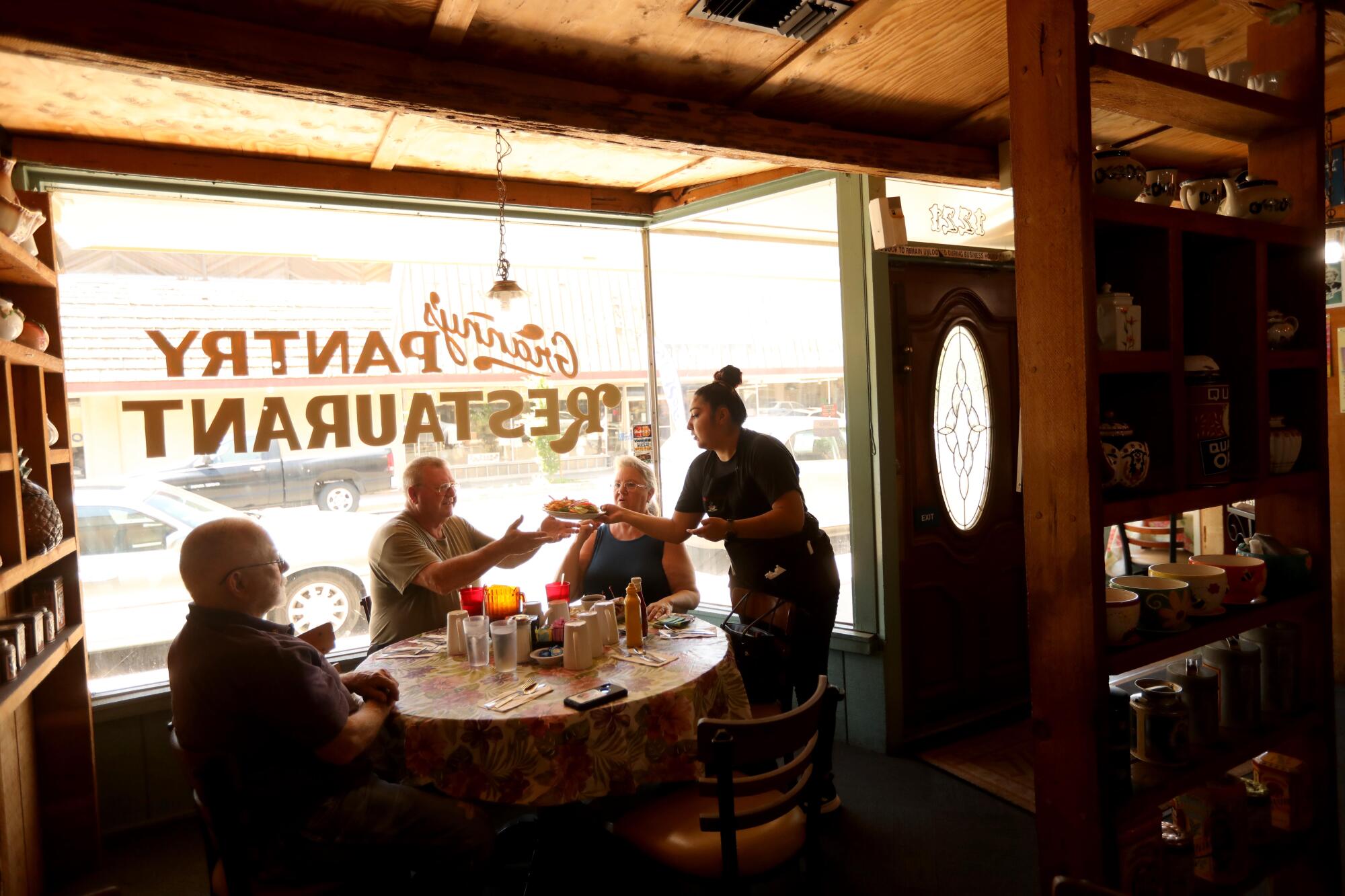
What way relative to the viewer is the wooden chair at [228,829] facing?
to the viewer's right

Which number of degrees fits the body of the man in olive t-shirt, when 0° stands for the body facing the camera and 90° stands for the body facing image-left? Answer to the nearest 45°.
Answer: approximately 315°

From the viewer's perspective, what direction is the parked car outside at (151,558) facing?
to the viewer's right

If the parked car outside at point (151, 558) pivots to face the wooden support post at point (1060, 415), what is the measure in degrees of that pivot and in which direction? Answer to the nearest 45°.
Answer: approximately 45° to its right

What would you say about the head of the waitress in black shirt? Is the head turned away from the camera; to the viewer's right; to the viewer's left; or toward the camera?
to the viewer's left

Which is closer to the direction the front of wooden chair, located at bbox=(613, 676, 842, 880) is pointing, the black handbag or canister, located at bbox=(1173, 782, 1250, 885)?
the black handbag

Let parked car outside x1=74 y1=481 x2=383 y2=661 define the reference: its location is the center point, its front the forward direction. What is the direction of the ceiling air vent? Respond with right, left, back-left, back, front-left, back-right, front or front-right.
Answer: front-right

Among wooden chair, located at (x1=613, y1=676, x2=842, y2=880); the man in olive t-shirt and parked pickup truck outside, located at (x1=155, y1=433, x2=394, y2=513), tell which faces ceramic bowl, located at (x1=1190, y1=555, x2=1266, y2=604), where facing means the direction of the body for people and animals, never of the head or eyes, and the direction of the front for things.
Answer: the man in olive t-shirt

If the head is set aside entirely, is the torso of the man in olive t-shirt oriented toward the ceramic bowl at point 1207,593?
yes

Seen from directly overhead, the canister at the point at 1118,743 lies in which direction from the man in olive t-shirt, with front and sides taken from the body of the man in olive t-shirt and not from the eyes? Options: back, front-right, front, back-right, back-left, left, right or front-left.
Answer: front
